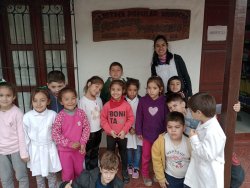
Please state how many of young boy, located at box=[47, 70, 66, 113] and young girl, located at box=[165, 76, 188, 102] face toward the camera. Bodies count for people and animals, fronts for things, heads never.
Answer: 2

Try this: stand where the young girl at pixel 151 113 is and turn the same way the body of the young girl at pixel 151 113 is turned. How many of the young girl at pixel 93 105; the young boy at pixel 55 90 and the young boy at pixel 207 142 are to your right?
2

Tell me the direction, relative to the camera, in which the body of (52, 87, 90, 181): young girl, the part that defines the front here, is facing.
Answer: toward the camera

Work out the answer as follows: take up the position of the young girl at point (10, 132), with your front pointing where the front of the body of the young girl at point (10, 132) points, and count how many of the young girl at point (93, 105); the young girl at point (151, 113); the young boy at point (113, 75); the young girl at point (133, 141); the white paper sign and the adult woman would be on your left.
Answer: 6

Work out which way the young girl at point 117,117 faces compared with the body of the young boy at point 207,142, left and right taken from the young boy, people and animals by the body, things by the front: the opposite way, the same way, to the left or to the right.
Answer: to the left

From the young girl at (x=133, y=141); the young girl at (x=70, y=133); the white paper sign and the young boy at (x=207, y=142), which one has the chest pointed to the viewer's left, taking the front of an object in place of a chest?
the young boy

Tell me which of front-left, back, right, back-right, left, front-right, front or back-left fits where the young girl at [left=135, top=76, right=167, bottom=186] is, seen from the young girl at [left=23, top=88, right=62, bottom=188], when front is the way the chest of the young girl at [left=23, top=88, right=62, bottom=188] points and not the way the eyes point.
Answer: left

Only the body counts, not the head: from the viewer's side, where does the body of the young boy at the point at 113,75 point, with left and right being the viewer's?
facing the viewer

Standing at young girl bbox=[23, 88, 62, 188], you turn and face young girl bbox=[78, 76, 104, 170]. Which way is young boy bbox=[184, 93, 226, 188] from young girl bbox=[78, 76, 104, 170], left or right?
right
